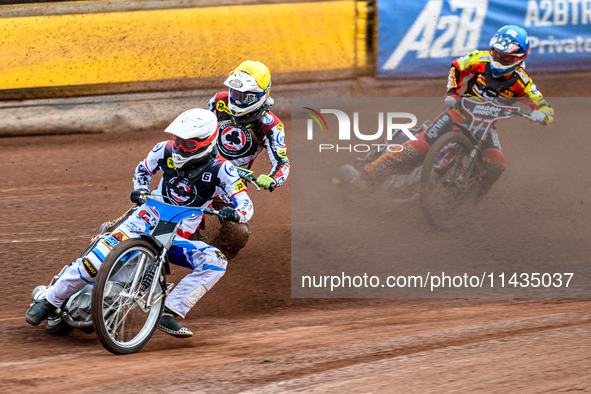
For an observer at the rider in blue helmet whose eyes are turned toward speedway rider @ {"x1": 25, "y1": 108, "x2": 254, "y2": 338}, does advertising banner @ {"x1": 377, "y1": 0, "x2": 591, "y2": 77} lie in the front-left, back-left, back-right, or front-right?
back-right

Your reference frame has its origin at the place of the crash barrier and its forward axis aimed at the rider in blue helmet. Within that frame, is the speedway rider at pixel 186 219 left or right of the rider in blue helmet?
right

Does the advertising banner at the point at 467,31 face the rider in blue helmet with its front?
yes

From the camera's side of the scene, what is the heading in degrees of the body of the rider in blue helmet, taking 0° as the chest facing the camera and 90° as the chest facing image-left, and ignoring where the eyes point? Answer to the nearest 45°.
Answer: approximately 0°
